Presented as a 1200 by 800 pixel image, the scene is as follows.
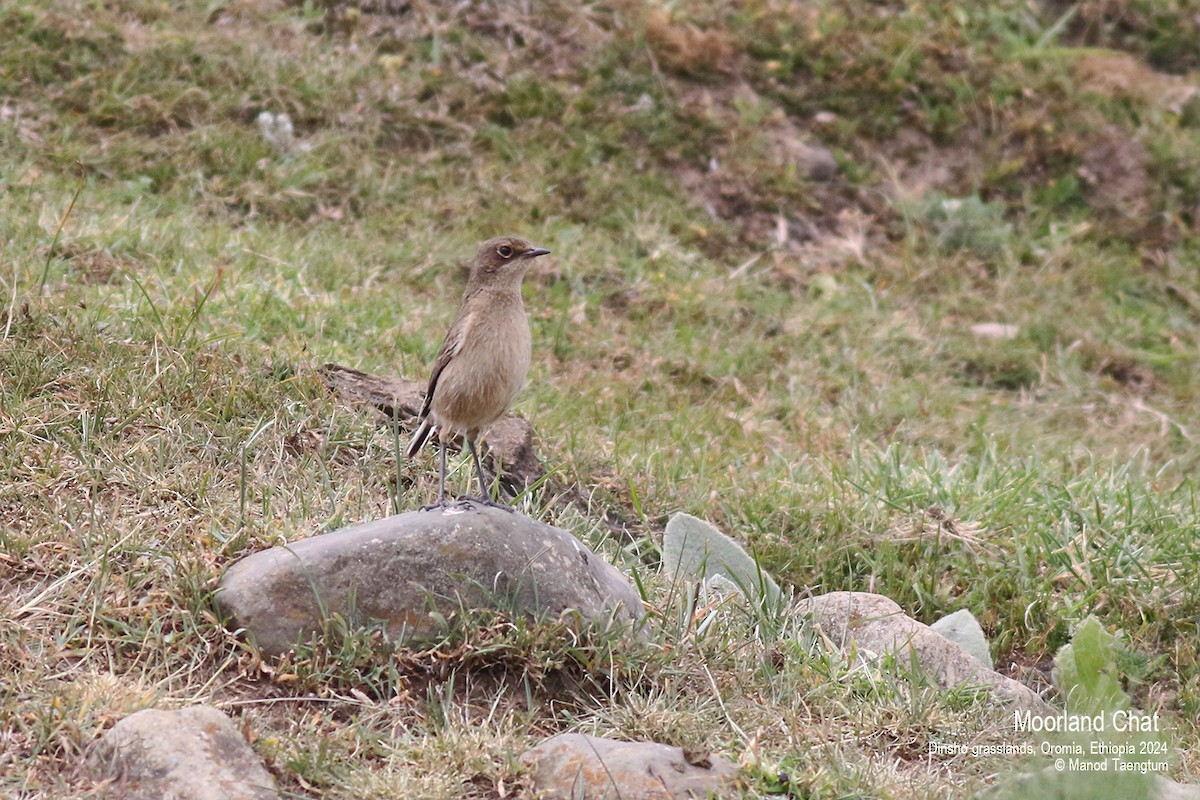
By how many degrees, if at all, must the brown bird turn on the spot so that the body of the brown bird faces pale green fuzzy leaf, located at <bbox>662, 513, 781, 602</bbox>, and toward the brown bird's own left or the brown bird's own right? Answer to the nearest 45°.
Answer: approximately 45° to the brown bird's own left

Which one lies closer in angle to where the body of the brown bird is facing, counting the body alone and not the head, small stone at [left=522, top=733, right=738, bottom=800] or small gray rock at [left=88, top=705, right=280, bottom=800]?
the small stone

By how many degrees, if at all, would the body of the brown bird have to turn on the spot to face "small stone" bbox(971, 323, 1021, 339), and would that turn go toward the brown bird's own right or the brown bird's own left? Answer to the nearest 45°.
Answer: approximately 90° to the brown bird's own left

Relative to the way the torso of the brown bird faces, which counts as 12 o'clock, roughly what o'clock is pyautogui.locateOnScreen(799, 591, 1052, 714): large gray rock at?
The large gray rock is roughly at 11 o'clock from the brown bird.

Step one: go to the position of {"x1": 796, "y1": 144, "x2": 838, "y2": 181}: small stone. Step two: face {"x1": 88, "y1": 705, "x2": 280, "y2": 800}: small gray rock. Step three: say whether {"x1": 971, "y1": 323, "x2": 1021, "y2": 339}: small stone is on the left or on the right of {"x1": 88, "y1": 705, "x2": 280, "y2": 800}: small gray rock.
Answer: left

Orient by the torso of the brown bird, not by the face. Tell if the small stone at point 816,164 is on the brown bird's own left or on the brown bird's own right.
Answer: on the brown bird's own left

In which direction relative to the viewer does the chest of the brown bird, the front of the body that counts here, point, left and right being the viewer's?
facing the viewer and to the right of the viewer

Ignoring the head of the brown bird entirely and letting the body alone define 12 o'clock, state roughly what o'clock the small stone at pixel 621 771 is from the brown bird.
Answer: The small stone is roughly at 1 o'clock from the brown bird.
